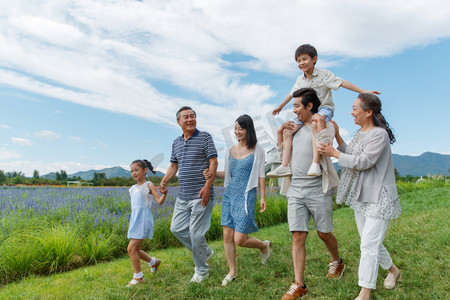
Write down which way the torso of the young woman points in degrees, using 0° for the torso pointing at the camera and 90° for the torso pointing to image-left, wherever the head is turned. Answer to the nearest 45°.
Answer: approximately 45°

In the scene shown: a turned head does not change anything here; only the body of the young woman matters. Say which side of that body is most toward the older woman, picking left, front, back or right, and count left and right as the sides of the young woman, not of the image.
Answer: left

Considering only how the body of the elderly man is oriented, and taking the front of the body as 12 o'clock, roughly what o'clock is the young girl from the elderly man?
The young girl is roughly at 2 o'clock from the elderly man.

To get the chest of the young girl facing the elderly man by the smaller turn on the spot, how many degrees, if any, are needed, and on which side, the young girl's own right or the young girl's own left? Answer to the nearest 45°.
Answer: approximately 90° to the young girl's own left

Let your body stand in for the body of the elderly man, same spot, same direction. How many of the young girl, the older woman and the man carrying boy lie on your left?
2

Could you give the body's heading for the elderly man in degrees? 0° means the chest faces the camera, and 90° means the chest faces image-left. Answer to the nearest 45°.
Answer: approximately 45°

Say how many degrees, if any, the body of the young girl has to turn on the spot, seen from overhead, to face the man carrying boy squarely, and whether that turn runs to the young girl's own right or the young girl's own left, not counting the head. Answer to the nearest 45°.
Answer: approximately 90° to the young girl's own left

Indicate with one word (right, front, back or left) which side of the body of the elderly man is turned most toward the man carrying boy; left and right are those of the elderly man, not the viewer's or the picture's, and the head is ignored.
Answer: left

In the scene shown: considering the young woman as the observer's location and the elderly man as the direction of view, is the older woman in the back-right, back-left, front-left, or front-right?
back-left
